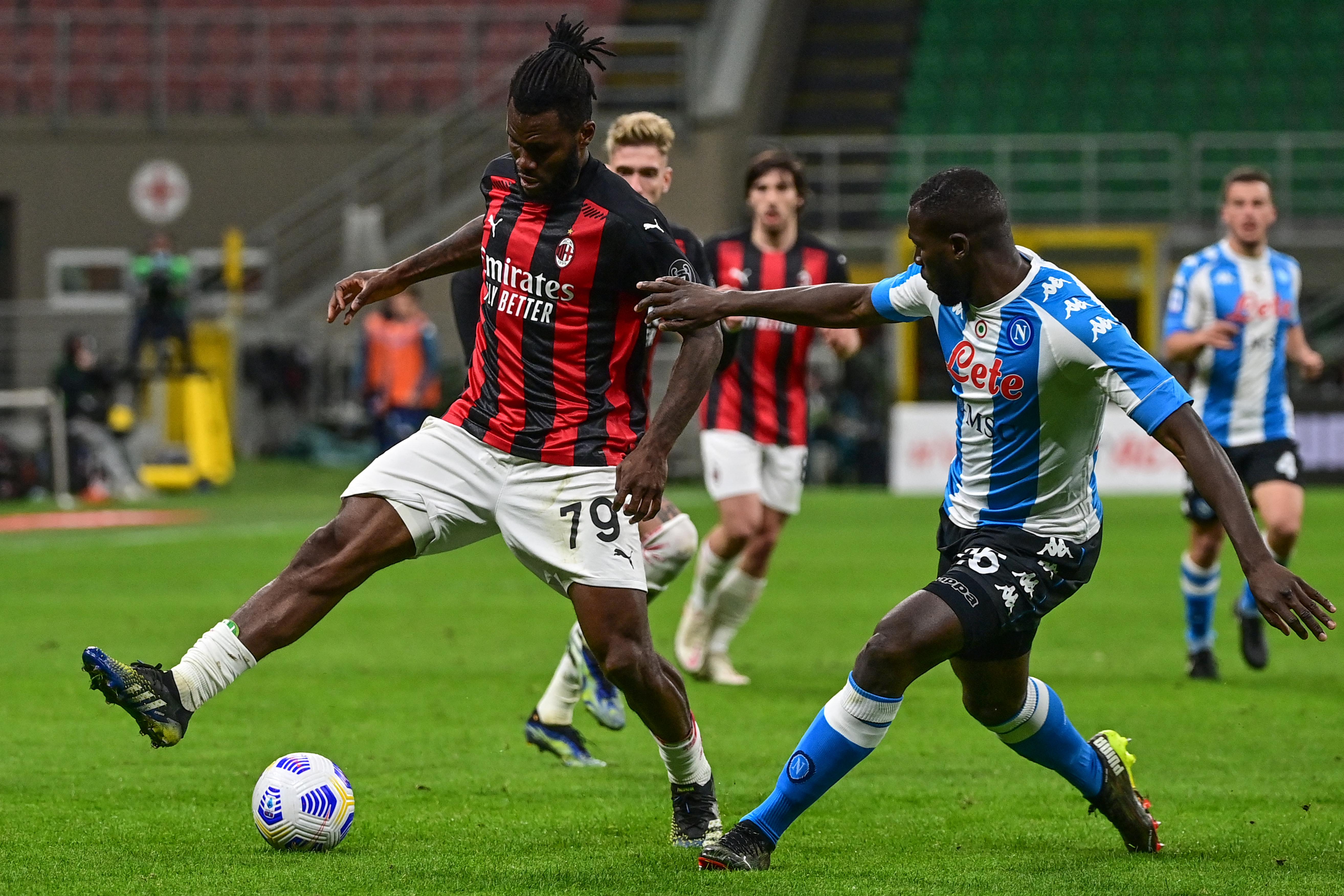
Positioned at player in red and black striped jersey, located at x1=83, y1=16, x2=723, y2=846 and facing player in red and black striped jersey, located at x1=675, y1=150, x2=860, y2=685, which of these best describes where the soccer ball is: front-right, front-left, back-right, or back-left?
back-left

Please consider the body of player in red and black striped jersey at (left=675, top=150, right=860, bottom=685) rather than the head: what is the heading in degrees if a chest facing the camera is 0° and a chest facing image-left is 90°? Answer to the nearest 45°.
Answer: approximately 0°

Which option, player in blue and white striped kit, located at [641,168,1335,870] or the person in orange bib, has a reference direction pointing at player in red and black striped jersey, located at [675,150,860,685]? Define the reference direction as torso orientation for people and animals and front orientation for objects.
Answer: the person in orange bib

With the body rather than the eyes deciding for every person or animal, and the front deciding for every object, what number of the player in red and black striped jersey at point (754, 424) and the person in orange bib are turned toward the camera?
2

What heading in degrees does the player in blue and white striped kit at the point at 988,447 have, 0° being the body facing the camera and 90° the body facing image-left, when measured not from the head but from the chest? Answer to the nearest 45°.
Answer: approximately 45°

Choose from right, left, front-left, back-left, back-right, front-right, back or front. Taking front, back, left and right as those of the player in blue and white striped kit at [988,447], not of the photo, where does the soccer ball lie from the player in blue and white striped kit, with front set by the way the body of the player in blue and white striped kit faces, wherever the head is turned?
front-right

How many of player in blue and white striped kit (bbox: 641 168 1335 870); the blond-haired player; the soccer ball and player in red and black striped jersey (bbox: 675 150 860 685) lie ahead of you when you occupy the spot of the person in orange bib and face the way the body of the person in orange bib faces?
4

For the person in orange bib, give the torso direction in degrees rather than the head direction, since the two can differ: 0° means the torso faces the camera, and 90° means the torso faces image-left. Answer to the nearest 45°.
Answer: approximately 0°

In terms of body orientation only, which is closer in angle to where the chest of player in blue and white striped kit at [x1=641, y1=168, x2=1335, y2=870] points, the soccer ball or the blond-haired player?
the soccer ball

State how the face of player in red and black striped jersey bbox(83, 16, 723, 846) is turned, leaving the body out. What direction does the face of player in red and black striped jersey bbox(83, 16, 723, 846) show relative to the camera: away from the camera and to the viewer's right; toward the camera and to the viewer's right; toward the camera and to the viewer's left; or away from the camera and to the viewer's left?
toward the camera and to the viewer's left
